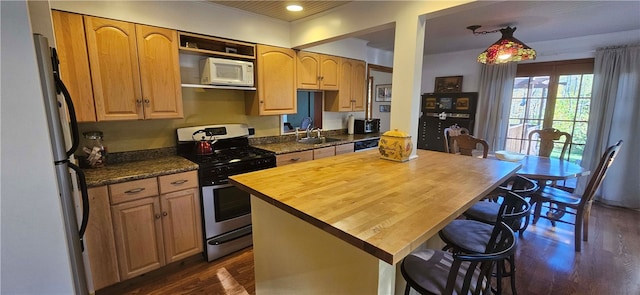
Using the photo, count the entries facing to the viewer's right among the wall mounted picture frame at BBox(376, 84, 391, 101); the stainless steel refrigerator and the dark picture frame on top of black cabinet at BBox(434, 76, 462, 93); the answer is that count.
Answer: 1

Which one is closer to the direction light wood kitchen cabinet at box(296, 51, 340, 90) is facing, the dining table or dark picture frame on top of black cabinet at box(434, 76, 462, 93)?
the dining table

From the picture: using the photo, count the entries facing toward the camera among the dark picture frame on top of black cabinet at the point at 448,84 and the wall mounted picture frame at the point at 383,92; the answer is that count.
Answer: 2

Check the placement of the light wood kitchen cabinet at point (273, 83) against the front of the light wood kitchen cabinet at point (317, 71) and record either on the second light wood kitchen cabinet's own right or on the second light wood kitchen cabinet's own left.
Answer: on the second light wood kitchen cabinet's own right

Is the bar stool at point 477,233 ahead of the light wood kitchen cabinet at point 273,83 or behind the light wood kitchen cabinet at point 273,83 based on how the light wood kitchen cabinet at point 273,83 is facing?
ahead

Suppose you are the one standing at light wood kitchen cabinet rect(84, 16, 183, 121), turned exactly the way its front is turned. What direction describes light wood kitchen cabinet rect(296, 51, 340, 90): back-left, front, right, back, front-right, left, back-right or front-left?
front-left

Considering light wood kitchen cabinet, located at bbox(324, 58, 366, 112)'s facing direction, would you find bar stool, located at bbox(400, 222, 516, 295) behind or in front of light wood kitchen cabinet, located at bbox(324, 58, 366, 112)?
in front

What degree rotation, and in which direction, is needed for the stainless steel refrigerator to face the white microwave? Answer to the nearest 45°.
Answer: approximately 45° to its left

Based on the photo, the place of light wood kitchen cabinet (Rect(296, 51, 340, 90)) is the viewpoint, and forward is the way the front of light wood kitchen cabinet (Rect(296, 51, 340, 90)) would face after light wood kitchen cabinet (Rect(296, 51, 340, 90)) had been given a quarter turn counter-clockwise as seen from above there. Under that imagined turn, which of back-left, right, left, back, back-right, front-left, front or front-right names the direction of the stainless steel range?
back

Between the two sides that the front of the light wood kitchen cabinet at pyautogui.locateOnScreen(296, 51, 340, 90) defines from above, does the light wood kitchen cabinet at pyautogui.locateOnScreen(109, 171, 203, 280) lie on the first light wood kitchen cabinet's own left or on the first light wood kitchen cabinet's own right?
on the first light wood kitchen cabinet's own right

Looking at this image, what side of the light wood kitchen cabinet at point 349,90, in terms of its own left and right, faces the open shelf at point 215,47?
right

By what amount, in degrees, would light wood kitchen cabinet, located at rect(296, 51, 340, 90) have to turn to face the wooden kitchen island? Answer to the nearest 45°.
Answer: approximately 45° to its right

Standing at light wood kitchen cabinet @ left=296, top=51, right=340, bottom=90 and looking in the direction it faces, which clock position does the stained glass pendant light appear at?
The stained glass pendant light is roughly at 11 o'clock from the light wood kitchen cabinet.

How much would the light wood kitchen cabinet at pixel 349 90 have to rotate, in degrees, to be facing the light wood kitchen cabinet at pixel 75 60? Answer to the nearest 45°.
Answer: approximately 90° to its right
